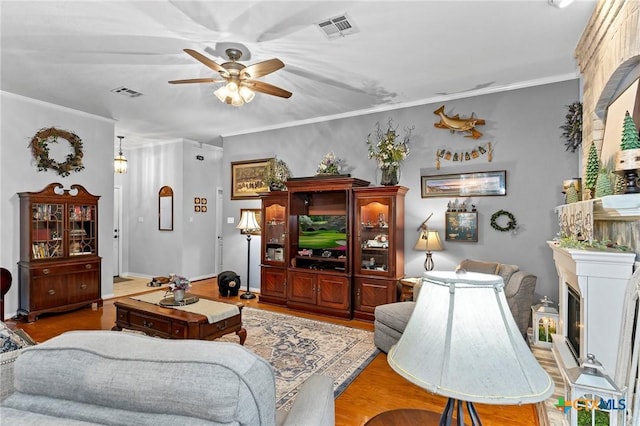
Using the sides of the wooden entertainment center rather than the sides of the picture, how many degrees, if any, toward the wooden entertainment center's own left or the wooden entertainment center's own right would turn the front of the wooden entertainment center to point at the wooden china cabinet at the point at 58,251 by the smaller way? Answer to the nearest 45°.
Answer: approximately 45° to the wooden entertainment center's own right

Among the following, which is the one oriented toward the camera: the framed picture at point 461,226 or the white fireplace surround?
the framed picture

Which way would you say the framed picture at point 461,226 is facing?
toward the camera

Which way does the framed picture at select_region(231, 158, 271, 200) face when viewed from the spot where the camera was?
facing the viewer and to the left of the viewer

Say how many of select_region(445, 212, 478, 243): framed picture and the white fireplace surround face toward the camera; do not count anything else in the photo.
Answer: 1

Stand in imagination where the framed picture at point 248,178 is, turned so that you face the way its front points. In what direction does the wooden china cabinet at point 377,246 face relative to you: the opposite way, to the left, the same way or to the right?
the same way

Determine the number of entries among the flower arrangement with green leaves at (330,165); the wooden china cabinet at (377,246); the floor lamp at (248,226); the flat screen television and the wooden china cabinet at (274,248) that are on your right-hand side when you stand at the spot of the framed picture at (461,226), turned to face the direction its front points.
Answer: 5

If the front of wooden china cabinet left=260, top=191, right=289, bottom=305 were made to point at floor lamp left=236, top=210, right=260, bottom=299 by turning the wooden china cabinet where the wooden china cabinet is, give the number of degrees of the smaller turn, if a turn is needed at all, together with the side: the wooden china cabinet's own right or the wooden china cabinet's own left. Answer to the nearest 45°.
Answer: approximately 90° to the wooden china cabinet's own right

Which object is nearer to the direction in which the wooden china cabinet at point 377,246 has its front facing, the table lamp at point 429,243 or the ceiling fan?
the ceiling fan

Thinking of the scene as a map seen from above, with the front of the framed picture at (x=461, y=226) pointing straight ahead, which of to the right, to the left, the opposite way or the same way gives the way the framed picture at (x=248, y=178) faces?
the same way

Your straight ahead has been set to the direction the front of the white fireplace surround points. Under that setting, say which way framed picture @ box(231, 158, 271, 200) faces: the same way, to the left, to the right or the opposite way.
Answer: to the left

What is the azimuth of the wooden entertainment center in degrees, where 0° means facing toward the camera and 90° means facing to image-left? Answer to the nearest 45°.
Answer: approximately 45°

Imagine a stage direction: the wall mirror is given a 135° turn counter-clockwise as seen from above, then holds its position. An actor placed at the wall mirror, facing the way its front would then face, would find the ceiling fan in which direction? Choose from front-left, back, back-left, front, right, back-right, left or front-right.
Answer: right

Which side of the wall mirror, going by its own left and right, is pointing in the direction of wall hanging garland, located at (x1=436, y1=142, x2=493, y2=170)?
left

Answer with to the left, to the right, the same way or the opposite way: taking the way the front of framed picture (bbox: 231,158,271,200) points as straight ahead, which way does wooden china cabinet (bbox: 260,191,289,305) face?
the same way

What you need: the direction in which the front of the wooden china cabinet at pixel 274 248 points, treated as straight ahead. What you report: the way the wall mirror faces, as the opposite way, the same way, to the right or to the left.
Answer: the same way

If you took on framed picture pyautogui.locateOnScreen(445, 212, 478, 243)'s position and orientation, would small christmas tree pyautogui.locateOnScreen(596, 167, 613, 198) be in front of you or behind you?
in front

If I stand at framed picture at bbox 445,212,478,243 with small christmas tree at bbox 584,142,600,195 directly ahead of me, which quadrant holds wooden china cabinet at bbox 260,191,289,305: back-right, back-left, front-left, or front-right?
back-right

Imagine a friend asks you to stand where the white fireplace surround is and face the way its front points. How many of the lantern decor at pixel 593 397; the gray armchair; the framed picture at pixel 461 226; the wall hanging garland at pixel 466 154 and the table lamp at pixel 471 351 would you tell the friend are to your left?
2

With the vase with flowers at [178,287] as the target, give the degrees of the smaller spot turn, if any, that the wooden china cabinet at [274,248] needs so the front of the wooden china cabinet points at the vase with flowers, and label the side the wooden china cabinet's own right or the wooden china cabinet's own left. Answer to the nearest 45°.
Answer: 0° — it already faces it
